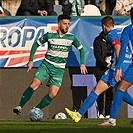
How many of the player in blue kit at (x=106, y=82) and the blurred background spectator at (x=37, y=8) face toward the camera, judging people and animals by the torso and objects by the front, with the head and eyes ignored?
1

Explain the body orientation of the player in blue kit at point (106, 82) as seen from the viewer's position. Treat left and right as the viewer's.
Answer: facing to the left of the viewer

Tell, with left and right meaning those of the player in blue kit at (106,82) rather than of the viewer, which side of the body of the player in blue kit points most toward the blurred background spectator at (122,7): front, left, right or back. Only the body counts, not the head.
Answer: right

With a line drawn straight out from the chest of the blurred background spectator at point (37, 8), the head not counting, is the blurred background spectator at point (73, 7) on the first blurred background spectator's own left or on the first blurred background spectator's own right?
on the first blurred background spectator's own left

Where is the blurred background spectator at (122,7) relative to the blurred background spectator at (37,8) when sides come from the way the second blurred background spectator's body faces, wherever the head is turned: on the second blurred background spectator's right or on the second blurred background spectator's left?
on the second blurred background spectator's left

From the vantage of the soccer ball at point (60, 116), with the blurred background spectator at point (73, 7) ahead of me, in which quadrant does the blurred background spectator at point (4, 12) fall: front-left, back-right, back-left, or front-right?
front-left

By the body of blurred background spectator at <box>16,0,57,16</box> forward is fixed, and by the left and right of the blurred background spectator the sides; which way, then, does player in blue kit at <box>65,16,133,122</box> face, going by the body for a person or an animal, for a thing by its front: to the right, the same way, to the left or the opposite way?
to the right

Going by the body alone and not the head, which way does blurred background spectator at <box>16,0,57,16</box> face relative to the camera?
toward the camera

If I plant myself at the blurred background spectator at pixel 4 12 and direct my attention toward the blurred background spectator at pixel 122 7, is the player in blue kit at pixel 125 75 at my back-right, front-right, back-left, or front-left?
front-right

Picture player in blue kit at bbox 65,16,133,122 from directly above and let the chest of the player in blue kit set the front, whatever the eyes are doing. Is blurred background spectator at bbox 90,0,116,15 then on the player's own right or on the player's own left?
on the player's own right
